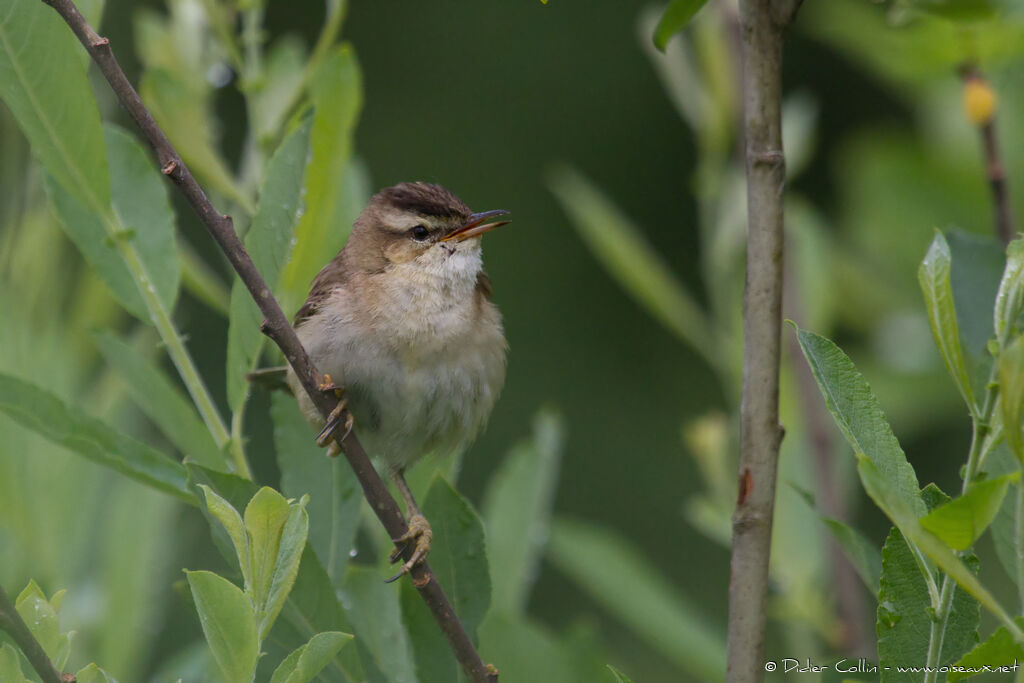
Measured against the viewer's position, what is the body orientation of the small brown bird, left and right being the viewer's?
facing the viewer and to the right of the viewer

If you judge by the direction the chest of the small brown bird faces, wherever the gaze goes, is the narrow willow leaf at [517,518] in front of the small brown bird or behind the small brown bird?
behind
